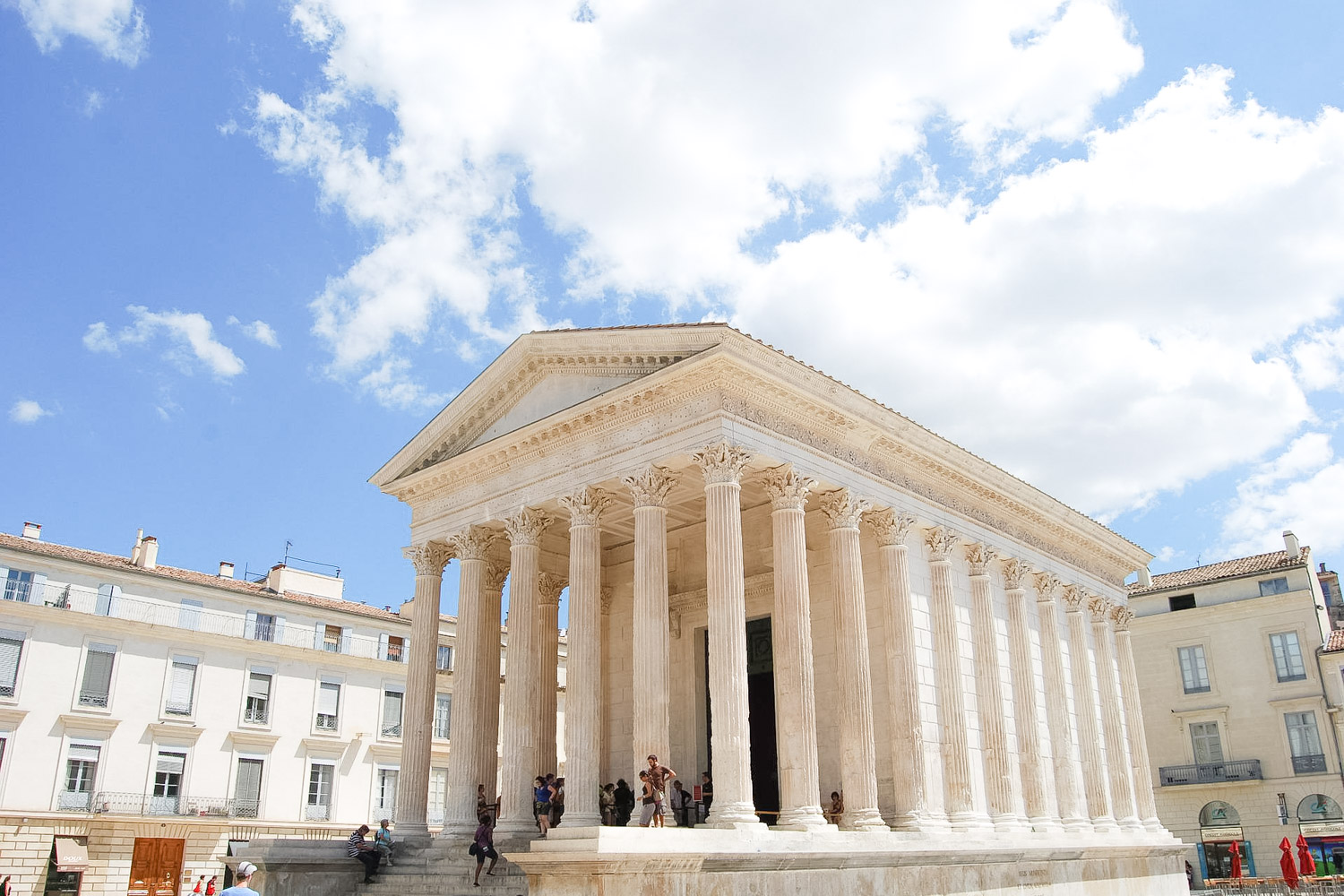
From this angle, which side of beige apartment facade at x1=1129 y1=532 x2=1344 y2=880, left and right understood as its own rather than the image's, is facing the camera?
front

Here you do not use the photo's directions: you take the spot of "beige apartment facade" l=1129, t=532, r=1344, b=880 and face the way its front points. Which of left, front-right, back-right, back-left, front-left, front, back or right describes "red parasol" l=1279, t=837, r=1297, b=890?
front

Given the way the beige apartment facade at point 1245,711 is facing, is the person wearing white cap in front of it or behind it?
in front
